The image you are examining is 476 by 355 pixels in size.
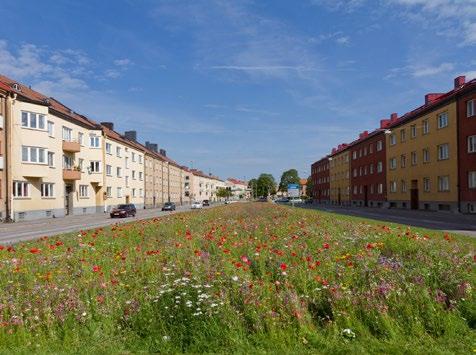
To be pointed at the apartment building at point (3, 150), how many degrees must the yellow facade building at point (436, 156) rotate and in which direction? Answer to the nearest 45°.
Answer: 0° — it already faces it

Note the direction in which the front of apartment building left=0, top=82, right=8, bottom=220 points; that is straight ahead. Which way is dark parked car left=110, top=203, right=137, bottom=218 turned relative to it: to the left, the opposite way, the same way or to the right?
to the right

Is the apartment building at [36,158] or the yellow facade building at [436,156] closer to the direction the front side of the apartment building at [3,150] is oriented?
the yellow facade building

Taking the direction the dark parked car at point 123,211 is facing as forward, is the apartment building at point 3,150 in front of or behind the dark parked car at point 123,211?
in front

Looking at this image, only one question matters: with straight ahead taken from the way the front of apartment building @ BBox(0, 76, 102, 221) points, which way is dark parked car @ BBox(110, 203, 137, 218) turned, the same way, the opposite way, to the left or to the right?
to the right

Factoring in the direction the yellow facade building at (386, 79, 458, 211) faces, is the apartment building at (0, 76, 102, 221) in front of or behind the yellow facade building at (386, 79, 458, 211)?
in front

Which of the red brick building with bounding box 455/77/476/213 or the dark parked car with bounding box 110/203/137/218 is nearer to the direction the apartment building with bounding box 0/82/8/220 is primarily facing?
the red brick building

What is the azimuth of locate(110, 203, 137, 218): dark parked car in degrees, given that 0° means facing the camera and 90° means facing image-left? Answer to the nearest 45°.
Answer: approximately 45°

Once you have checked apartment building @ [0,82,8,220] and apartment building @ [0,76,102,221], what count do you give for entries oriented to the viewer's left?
0
